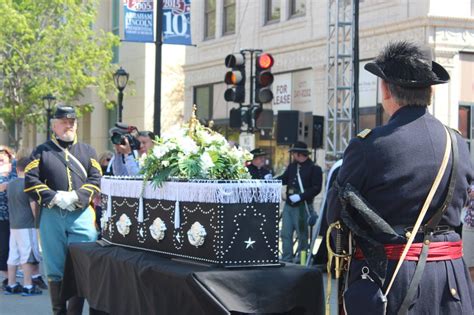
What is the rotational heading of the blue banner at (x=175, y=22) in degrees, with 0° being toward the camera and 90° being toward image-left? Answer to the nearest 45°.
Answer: approximately 0°

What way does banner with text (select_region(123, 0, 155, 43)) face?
toward the camera

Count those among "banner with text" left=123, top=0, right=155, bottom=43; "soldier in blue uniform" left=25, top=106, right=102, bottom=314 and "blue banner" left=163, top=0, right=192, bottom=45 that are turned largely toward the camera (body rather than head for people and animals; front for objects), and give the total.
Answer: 3

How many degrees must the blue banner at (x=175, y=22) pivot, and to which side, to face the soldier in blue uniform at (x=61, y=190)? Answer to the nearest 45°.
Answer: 0° — it already faces them

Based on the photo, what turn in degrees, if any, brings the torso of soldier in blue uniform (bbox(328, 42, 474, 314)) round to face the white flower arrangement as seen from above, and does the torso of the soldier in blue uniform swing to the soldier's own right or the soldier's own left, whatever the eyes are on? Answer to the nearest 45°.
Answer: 0° — they already face it

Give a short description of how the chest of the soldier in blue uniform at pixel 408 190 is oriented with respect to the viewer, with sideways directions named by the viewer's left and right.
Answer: facing away from the viewer and to the left of the viewer

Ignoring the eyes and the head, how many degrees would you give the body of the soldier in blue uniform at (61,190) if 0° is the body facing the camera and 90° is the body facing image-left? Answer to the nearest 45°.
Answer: approximately 0°
